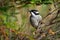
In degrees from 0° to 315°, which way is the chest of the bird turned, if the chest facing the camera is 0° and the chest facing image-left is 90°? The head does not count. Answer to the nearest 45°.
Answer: approximately 45°
